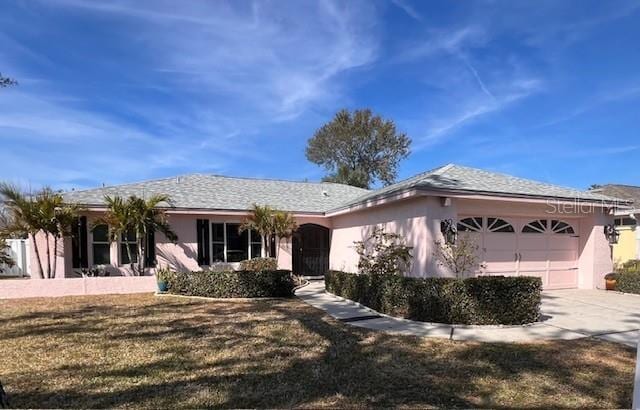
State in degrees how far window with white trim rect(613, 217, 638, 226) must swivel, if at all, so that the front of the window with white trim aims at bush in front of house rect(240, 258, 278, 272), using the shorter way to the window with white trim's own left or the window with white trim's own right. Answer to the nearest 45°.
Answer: approximately 45° to the window with white trim's own right

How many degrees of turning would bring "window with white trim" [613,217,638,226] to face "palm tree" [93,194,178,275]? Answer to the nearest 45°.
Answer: approximately 45° to its right

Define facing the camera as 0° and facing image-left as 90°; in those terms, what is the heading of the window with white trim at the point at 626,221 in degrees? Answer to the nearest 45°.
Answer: approximately 0°

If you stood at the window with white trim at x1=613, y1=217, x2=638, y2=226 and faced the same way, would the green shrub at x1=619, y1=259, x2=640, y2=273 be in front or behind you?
in front

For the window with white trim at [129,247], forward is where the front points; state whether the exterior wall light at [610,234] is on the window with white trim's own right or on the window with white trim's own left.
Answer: on the window with white trim's own left

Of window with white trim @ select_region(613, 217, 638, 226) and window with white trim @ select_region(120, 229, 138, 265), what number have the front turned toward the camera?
2

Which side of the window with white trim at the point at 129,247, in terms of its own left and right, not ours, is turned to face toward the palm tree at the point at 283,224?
left

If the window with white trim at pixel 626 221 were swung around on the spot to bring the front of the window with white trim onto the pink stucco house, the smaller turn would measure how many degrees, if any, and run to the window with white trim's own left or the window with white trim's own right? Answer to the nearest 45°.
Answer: approximately 45° to the window with white trim's own right

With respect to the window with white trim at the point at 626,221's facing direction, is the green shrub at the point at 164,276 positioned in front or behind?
in front
